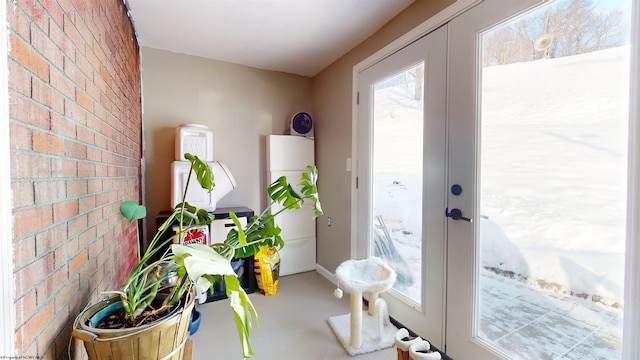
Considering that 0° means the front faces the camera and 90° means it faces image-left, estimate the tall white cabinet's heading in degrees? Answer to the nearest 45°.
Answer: approximately 315°

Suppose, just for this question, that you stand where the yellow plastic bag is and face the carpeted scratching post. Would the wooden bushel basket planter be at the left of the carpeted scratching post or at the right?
right

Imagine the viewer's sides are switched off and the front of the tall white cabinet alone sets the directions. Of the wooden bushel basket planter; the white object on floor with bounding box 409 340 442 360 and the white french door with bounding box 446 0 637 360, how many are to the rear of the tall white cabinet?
0

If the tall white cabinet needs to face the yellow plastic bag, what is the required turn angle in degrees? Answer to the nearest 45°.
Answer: approximately 90° to its right

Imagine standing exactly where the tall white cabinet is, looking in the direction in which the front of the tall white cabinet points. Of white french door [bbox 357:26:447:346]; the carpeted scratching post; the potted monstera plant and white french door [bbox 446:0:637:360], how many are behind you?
0

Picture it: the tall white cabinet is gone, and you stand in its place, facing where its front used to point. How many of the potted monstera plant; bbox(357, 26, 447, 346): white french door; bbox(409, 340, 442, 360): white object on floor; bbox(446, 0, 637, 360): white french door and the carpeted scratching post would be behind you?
0

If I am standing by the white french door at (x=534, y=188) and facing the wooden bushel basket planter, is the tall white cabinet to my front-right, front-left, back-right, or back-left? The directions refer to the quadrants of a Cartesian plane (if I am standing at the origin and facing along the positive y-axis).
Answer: front-right

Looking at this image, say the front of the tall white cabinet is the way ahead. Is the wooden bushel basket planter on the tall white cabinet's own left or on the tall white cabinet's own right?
on the tall white cabinet's own right

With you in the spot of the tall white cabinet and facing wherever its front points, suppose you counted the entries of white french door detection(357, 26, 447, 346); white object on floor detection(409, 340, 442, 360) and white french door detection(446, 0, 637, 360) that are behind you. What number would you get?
0

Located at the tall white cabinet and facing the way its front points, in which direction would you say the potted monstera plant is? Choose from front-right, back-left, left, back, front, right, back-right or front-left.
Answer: front-right

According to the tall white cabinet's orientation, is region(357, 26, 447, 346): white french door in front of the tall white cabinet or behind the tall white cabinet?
in front

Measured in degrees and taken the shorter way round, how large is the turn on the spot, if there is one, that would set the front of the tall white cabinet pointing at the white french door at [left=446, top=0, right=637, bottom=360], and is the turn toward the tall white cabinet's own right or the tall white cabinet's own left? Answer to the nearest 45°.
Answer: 0° — it already faces it

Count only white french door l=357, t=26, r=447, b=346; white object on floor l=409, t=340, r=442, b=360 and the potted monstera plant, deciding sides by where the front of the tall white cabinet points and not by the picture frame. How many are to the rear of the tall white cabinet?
0

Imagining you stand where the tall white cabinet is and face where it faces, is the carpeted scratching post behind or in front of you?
in front
